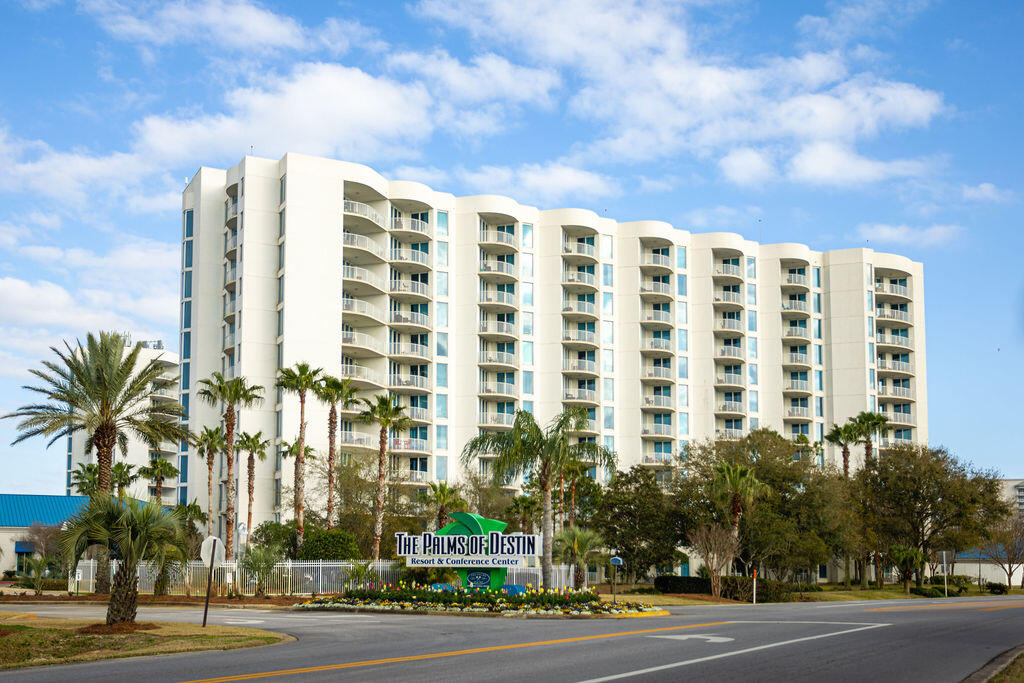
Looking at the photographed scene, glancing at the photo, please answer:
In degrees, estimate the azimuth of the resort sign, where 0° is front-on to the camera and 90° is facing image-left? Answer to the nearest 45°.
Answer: approximately 0°

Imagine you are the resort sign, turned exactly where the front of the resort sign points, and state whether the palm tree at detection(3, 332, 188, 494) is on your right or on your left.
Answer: on your right

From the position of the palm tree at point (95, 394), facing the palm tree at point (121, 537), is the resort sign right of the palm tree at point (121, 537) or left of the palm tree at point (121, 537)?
left
